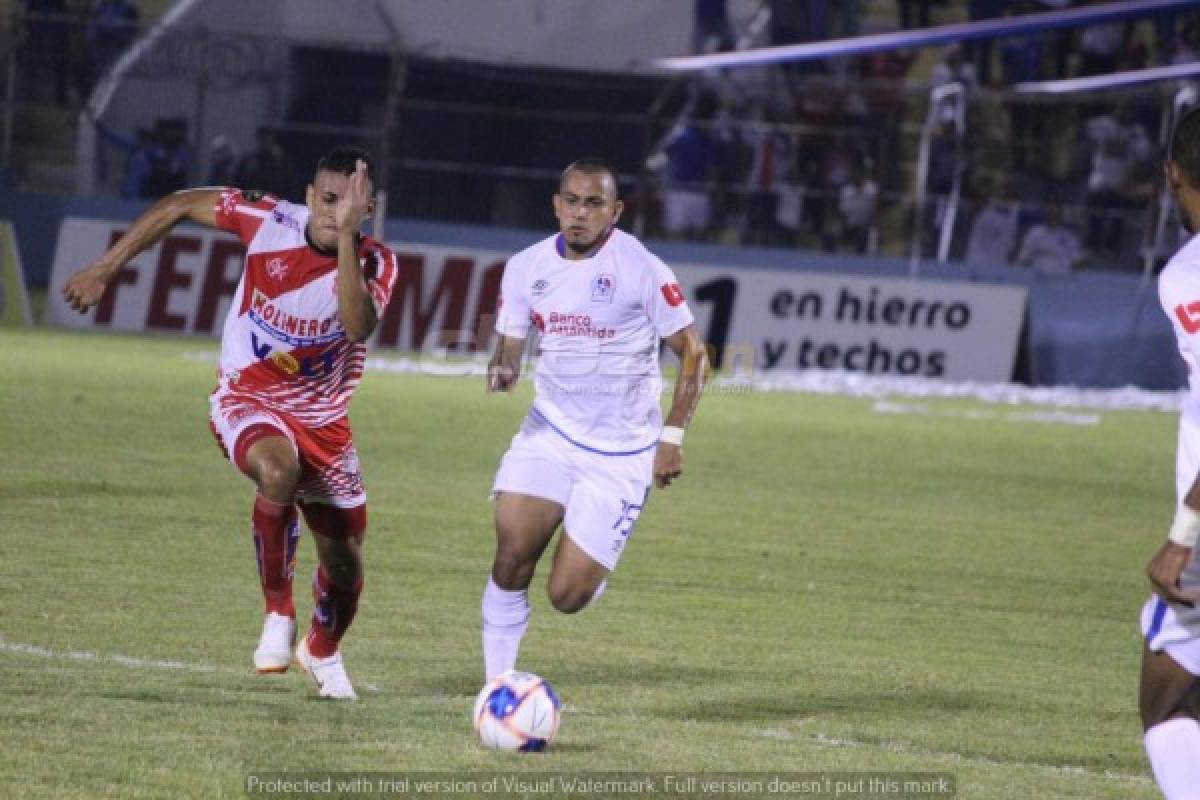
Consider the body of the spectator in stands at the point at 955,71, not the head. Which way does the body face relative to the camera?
toward the camera

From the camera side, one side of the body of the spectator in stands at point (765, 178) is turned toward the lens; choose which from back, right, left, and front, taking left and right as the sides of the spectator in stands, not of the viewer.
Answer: front

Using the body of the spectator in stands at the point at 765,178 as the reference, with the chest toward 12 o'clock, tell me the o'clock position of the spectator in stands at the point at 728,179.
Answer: the spectator in stands at the point at 728,179 is roughly at 3 o'clock from the spectator in stands at the point at 765,178.

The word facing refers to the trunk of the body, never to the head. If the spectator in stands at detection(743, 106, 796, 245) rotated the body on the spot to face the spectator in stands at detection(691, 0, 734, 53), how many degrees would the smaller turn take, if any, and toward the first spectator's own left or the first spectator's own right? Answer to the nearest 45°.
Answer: approximately 180°

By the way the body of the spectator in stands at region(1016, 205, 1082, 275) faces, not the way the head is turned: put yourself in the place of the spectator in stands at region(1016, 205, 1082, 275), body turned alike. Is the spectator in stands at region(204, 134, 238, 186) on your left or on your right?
on your right

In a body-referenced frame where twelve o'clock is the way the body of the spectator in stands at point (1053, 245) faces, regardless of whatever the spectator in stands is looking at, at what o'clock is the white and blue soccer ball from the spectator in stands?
The white and blue soccer ball is roughly at 12 o'clock from the spectator in stands.

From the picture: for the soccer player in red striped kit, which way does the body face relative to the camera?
toward the camera

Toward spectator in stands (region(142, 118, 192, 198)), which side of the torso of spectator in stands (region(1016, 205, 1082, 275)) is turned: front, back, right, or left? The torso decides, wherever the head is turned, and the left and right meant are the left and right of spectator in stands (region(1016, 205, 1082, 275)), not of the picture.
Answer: right

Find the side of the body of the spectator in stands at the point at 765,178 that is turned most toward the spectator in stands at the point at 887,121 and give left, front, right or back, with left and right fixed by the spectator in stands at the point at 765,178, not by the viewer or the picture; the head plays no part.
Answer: left

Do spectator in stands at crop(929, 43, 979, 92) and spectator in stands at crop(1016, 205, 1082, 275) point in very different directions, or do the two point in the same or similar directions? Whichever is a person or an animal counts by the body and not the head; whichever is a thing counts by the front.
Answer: same or similar directions

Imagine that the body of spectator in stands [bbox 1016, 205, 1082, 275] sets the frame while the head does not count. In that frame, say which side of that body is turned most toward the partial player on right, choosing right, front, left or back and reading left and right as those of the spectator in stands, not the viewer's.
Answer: front

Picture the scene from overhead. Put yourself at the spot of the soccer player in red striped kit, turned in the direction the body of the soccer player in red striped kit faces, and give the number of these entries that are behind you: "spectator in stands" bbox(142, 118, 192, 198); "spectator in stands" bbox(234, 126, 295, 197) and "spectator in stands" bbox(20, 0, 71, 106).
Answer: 3

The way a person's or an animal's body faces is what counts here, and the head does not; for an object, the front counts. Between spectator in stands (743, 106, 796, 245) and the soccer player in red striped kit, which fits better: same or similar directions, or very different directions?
same or similar directions

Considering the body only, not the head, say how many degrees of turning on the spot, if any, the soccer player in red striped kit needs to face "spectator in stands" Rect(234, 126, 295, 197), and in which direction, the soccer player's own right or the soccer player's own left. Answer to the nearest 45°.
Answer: approximately 180°
